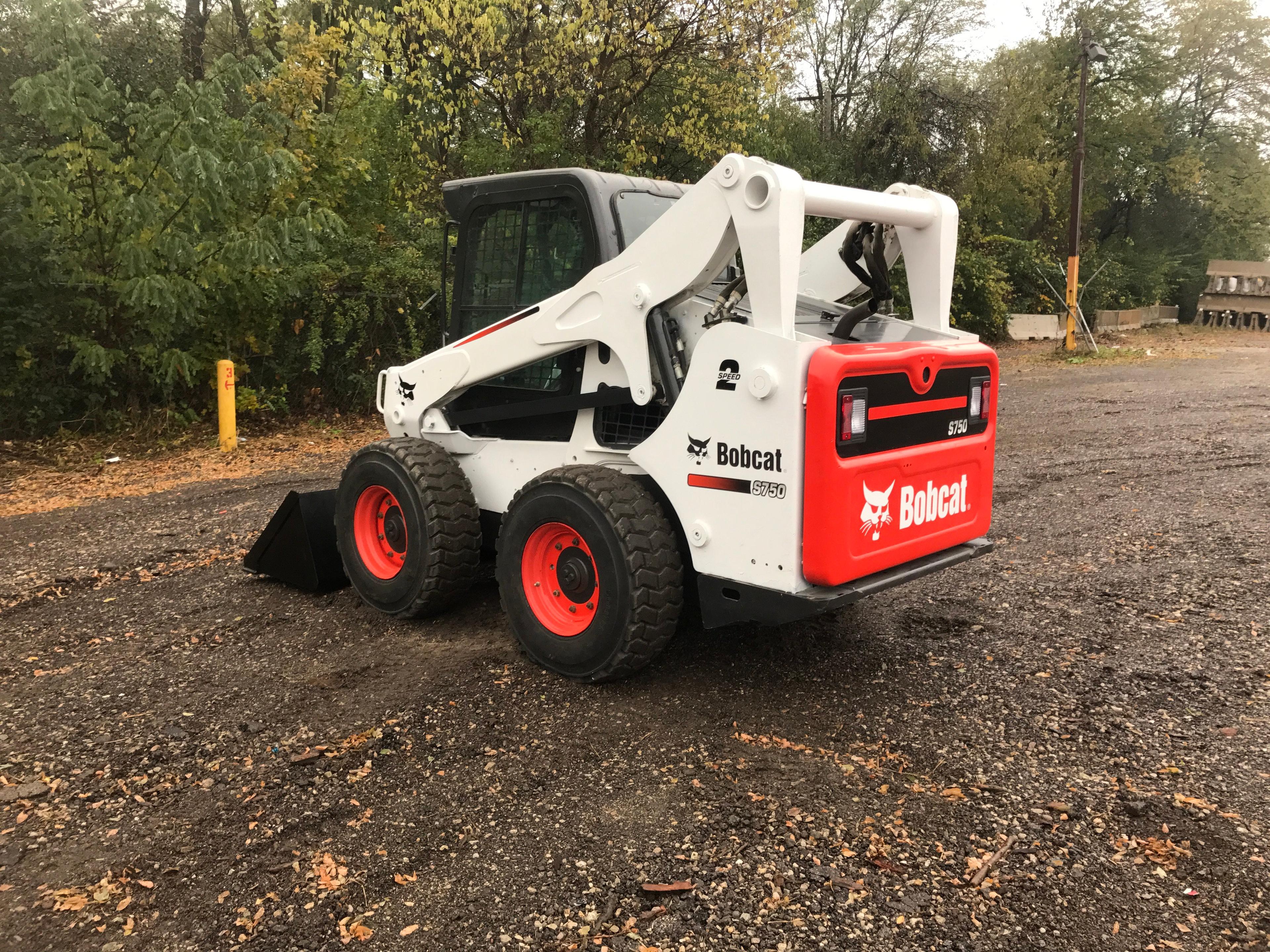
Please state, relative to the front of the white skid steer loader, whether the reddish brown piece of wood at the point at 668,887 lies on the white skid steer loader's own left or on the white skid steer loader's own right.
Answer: on the white skid steer loader's own left

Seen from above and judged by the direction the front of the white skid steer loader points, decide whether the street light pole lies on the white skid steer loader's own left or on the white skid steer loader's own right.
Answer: on the white skid steer loader's own right

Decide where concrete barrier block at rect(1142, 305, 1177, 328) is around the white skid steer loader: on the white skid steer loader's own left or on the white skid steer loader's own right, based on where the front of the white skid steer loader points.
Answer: on the white skid steer loader's own right

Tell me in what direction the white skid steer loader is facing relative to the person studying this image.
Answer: facing away from the viewer and to the left of the viewer

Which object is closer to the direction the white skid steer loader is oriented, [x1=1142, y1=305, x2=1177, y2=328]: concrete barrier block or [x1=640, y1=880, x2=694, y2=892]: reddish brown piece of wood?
the concrete barrier block

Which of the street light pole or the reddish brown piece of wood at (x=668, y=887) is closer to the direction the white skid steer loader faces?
the street light pole

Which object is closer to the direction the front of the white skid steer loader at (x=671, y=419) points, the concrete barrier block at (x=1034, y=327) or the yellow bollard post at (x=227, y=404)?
the yellow bollard post

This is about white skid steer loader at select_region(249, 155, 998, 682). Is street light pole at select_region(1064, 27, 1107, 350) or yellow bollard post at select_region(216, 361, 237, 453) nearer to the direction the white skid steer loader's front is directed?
the yellow bollard post
